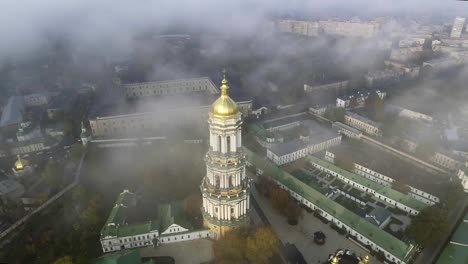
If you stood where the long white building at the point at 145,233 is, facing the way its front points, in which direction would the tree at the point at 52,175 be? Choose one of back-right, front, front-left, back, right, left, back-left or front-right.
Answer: back-right

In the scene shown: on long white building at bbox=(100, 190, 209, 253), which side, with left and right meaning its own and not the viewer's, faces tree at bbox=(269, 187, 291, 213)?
left

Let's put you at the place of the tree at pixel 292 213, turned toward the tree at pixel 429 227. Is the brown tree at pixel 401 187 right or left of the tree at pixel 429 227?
left

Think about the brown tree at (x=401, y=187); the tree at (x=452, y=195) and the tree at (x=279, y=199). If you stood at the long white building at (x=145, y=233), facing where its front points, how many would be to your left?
3

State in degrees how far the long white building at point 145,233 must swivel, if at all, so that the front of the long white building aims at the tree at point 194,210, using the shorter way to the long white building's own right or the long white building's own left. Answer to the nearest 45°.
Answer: approximately 90° to the long white building's own left

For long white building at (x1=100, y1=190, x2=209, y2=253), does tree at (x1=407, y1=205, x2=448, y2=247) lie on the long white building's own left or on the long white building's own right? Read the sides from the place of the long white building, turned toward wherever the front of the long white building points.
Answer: on the long white building's own left

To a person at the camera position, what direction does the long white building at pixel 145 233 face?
facing the viewer

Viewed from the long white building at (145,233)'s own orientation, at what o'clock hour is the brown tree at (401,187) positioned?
The brown tree is roughly at 9 o'clock from the long white building.

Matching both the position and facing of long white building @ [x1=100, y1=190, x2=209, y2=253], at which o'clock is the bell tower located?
The bell tower is roughly at 10 o'clock from the long white building.

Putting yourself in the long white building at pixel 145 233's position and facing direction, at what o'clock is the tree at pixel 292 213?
The tree is roughly at 9 o'clock from the long white building.

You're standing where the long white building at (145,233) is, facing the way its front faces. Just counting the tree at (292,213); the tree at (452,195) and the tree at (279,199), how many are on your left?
3

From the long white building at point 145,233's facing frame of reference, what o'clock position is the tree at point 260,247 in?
The tree is roughly at 10 o'clock from the long white building.

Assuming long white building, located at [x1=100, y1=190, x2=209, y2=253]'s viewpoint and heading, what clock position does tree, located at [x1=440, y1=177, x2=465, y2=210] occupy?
The tree is roughly at 9 o'clock from the long white building.

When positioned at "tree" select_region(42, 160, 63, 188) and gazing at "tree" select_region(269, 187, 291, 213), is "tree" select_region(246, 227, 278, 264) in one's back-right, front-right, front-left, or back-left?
front-right
